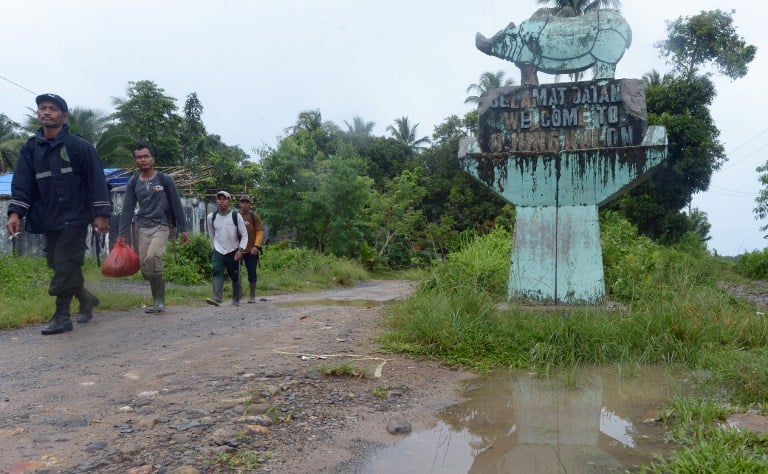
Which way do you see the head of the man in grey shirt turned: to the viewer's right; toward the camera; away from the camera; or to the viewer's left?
toward the camera

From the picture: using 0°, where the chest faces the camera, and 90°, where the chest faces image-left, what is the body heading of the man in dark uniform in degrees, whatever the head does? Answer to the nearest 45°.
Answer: approximately 45°

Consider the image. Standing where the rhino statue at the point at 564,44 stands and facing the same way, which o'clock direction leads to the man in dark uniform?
The man in dark uniform is roughly at 11 o'clock from the rhino statue.

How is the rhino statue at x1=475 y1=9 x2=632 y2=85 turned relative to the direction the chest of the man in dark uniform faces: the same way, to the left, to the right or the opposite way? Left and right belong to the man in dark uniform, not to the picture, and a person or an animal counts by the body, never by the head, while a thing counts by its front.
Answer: to the right

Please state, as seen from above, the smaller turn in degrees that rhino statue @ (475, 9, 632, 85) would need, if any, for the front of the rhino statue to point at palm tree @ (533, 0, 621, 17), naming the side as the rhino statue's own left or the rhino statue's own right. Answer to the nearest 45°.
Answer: approximately 90° to the rhino statue's own right

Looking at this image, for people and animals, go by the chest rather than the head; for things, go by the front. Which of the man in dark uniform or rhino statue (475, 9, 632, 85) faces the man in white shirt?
the rhino statue

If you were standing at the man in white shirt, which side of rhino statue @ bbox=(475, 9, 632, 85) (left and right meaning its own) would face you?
front

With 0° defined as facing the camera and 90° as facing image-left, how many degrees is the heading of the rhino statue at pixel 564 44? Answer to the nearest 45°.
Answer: approximately 90°

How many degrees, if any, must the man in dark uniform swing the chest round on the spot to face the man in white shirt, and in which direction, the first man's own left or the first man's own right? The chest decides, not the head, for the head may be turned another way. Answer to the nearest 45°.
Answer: approximately 180°

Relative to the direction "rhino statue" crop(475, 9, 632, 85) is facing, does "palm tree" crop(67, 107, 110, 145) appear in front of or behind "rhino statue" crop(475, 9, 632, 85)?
in front
